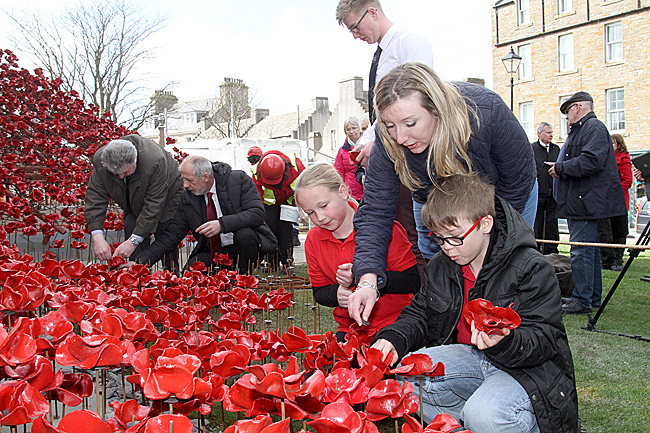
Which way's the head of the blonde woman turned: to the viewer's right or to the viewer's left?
to the viewer's left

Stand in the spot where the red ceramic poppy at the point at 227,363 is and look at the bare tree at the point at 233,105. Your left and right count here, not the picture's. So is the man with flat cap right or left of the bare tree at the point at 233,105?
right

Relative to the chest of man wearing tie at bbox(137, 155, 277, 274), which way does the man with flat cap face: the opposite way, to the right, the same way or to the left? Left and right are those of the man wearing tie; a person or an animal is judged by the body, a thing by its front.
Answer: to the right

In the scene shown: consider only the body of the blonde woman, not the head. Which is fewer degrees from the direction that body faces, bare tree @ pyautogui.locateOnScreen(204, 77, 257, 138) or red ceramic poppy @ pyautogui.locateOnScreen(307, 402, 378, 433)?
the red ceramic poppy

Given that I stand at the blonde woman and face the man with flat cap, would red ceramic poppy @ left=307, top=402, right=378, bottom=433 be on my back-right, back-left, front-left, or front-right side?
back-right

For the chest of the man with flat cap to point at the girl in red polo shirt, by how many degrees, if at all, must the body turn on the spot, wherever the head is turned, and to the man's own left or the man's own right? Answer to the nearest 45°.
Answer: approximately 45° to the man's own left

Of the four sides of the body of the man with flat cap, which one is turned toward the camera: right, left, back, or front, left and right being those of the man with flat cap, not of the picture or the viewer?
left

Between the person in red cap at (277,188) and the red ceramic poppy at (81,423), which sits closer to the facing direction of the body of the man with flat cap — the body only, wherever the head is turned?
the person in red cap

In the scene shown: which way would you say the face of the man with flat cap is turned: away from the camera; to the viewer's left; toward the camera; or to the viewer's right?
to the viewer's left
